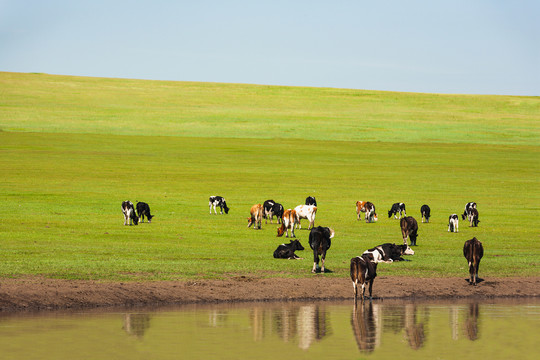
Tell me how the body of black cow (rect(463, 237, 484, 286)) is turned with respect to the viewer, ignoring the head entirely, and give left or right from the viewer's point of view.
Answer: facing away from the viewer

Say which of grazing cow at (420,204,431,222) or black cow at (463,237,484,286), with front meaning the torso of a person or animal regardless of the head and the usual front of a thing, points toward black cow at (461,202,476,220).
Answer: black cow at (463,237,484,286)

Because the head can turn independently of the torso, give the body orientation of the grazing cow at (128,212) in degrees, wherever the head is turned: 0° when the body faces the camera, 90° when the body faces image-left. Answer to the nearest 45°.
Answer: approximately 315°
